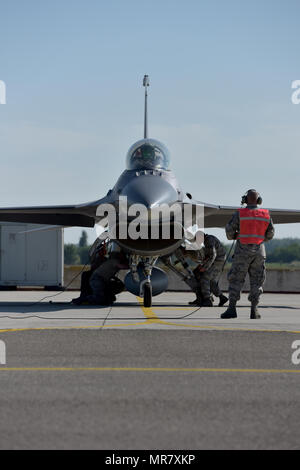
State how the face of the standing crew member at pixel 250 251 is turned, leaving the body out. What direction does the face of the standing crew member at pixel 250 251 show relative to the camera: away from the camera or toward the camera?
away from the camera

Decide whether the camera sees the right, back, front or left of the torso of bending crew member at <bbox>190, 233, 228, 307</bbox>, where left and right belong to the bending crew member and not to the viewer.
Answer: left

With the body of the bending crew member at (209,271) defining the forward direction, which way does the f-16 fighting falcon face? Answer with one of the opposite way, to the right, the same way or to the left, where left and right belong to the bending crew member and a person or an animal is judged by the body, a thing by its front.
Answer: to the left

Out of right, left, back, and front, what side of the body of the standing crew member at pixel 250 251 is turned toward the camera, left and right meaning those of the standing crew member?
back

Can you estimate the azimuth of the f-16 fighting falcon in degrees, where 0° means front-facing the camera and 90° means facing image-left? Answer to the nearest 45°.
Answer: approximately 0°

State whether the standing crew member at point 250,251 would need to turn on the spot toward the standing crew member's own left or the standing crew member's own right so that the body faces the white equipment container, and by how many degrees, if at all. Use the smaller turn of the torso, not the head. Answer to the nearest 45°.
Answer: approximately 45° to the standing crew member's own left
